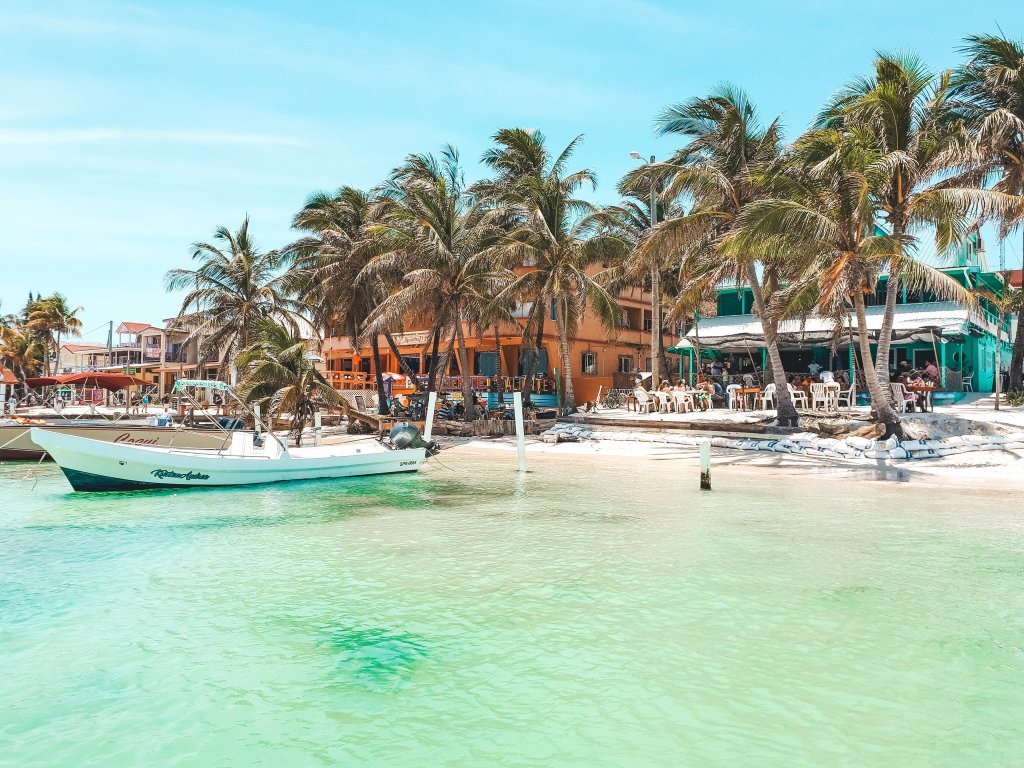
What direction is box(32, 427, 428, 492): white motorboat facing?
to the viewer's left

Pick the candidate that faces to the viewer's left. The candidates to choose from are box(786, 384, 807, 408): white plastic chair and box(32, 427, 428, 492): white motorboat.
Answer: the white motorboat

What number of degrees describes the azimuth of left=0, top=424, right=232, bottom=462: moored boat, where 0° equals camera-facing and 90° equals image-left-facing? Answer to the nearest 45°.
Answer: approximately 90°

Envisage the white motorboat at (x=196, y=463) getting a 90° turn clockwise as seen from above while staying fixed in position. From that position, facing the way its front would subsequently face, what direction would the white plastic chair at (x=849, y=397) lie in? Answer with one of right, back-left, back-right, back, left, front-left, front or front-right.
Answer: right

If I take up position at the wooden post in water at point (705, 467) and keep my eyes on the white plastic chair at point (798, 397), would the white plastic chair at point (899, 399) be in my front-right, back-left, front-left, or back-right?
front-right

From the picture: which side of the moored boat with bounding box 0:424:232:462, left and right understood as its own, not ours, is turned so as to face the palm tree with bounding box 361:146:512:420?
back

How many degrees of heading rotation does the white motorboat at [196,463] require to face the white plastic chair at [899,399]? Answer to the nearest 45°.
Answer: approximately 180°

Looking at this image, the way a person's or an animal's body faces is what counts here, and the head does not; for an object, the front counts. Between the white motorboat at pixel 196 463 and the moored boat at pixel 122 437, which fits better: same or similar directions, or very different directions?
same or similar directions
